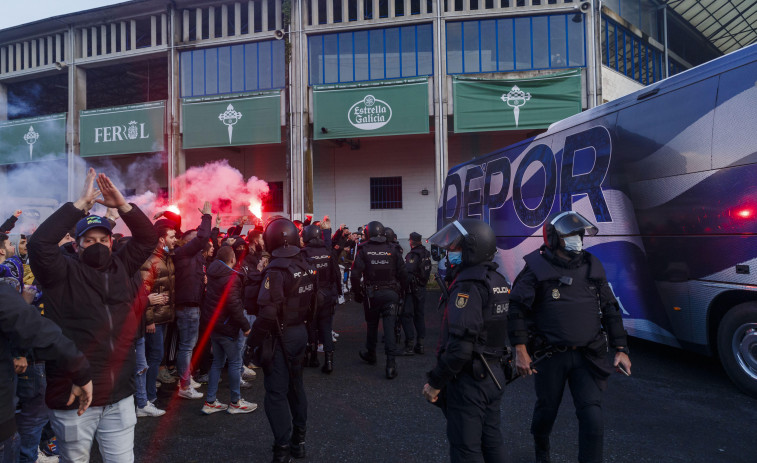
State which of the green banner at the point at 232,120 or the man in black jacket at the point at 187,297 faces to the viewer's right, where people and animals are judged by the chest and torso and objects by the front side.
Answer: the man in black jacket

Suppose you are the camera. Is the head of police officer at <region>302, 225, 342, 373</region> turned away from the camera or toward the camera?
away from the camera

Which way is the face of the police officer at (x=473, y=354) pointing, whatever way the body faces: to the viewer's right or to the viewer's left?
to the viewer's left

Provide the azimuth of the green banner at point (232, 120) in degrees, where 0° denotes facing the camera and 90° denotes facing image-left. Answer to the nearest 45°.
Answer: approximately 0°

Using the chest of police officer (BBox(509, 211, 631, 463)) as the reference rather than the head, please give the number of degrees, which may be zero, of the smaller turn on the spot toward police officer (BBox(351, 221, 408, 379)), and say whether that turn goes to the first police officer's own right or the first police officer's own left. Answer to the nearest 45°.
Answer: approximately 135° to the first police officer's own right

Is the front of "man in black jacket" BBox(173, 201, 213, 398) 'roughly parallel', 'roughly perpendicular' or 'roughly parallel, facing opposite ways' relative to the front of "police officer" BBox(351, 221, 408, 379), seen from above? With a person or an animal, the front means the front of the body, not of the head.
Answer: roughly perpendicular

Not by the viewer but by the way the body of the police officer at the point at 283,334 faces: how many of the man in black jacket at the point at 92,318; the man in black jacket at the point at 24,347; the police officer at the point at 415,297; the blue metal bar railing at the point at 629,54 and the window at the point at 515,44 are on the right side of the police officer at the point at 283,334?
3
